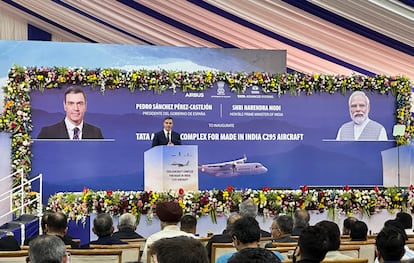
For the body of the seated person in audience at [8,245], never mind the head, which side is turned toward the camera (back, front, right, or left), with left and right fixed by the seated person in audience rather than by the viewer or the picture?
back

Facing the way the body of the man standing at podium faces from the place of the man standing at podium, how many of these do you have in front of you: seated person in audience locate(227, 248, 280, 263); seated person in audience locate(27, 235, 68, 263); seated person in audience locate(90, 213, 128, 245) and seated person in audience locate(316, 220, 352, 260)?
4

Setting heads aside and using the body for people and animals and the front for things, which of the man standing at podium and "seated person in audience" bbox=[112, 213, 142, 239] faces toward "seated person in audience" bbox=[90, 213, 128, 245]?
the man standing at podium

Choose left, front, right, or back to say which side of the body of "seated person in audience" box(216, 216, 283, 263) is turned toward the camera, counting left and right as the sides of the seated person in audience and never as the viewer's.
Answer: back

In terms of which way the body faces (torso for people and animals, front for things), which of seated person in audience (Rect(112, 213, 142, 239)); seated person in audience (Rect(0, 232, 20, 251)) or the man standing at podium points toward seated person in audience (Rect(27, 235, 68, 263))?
the man standing at podium

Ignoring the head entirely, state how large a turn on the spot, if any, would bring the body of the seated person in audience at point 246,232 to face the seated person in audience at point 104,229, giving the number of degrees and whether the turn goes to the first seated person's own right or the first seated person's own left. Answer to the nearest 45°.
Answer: approximately 45° to the first seated person's own left

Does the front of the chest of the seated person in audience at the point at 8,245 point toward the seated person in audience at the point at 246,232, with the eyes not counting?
no

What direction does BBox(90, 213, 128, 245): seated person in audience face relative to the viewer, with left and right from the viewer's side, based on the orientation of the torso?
facing away from the viewer

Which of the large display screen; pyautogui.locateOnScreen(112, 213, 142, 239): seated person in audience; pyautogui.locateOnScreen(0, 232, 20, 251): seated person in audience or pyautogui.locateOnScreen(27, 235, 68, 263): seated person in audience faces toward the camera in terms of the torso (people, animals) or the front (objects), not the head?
the large display screen

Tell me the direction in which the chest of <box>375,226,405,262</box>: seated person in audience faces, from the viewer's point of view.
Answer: away from the camera

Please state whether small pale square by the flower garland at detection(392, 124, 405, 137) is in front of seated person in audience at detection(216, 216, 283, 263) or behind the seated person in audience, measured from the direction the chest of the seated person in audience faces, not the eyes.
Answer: in front

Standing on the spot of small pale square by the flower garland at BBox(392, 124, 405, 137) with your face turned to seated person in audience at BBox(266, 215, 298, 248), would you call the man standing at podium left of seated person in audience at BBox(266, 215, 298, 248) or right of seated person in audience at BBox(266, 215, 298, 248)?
right

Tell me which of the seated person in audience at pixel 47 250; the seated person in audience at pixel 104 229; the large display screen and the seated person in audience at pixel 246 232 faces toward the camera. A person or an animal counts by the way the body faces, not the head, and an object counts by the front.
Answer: the large display screen

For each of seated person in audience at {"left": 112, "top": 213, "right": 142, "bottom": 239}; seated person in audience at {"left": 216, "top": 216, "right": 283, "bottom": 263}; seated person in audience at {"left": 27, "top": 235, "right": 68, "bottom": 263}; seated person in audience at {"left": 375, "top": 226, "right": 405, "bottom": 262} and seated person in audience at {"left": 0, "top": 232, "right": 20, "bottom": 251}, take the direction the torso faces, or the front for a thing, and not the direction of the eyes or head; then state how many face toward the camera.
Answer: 0

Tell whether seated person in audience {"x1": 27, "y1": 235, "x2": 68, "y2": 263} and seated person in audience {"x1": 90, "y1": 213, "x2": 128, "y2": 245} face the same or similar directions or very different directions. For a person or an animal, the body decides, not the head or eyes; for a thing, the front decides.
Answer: same or similar directions

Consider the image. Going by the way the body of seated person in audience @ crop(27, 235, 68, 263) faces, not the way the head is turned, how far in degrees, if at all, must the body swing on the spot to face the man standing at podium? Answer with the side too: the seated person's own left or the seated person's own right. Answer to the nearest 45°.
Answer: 0° — they already face them

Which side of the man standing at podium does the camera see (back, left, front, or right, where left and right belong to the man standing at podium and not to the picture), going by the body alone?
front

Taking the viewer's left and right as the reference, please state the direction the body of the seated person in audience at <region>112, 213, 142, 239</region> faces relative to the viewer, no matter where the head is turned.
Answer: facing away from the viewer

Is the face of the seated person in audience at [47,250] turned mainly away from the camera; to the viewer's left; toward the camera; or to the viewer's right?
away from the camera

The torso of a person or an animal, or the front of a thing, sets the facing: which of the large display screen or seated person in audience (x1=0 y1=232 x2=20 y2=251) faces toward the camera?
the large display screen

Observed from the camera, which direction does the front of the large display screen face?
facing the viewer
